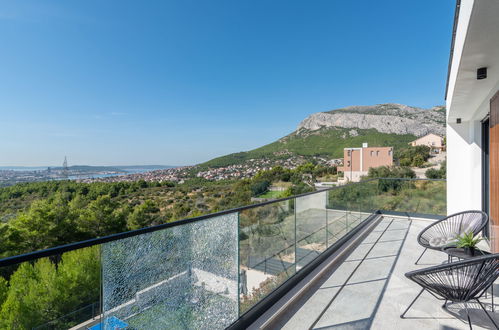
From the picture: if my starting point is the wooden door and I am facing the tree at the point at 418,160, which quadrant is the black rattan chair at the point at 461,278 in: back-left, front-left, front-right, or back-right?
back-left

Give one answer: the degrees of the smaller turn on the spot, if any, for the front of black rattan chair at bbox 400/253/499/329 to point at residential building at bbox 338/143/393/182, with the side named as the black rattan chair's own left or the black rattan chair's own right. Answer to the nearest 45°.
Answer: approximately 45° to the black rattan chair's own right

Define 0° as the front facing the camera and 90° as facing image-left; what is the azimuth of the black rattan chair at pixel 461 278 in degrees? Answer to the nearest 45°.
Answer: approximately 135°

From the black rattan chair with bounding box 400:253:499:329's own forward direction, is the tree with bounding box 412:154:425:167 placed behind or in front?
in front

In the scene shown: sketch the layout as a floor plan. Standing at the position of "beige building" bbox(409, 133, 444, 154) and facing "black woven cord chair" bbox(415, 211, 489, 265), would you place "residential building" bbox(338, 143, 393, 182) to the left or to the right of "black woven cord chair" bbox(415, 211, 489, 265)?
right
